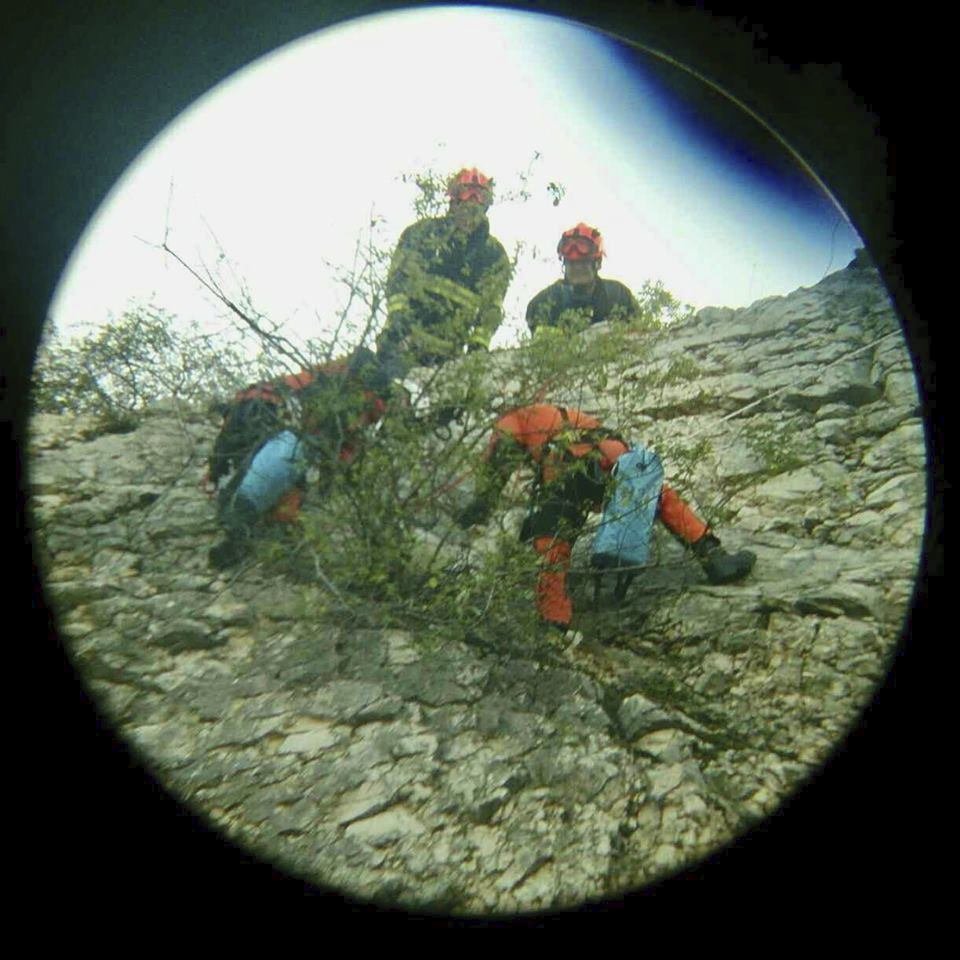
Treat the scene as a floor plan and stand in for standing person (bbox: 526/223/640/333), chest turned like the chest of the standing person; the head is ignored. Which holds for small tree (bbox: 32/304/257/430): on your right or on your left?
on your right

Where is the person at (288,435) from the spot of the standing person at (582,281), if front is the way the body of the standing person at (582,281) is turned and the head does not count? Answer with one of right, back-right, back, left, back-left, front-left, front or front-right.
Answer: front-right

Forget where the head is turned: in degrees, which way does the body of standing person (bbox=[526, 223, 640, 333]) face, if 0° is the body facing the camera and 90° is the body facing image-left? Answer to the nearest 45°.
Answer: approximately 0°
